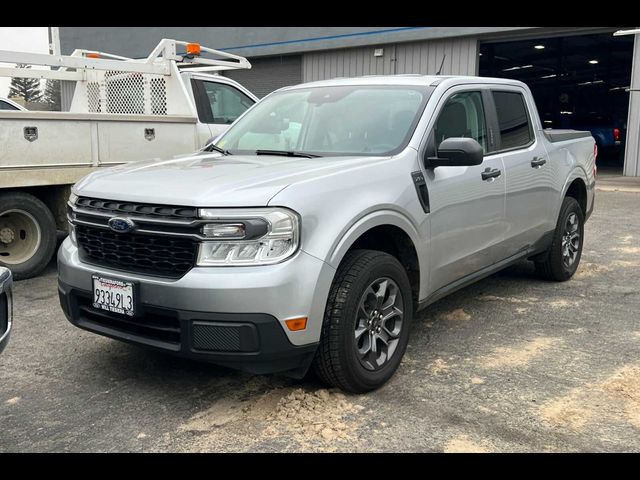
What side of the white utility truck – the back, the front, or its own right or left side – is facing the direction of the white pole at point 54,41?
left

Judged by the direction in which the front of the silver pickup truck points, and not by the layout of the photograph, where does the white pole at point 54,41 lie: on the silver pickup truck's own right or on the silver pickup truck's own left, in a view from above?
on the silver pickup truck's own right

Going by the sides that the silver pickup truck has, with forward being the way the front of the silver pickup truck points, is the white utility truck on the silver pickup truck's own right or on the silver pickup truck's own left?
on the silver pickup truck's own right

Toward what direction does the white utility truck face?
to the viewer's right

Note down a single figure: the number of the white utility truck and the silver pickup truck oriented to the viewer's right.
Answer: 1

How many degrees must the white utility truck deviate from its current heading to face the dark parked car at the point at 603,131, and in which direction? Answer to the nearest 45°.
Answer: approximately 45° to its left

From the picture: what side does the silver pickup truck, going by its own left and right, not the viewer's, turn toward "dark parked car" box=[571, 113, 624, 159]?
back

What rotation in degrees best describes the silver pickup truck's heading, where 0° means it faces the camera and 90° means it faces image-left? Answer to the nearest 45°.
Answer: approximately 45°

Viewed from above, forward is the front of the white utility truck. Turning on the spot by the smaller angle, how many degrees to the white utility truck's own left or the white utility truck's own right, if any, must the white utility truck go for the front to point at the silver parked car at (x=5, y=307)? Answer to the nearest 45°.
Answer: approximately 90° to the white utility truck's own right
